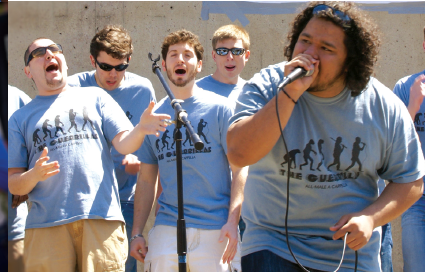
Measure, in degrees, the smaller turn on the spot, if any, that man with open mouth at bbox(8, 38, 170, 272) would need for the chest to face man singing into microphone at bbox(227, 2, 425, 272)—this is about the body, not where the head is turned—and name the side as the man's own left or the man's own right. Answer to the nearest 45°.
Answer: approximately 45° to the man's own left

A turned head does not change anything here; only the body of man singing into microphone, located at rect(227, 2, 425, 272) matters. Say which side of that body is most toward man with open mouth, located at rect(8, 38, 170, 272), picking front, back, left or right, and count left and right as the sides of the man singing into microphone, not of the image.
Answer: right

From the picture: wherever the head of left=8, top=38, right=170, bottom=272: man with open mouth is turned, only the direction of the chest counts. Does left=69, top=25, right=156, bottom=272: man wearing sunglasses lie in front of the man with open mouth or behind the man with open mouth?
behind

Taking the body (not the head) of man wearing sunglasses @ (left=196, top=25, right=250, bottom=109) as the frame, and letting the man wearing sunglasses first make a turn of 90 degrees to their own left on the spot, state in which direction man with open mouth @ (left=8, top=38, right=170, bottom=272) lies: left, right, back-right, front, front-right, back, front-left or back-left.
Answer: back-right

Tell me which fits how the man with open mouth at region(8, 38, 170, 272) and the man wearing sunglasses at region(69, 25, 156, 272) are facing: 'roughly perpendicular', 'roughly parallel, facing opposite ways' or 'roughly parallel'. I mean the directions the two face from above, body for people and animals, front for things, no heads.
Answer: roughly parallel

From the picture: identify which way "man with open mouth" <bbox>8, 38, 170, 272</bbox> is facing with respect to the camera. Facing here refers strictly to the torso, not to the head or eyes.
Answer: toward the camera

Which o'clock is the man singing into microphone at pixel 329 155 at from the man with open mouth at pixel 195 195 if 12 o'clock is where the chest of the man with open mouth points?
The man singing into microphone is roughly at 11 o'clock from the man with open mouth.

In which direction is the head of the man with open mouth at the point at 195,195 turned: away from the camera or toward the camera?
toward the camera

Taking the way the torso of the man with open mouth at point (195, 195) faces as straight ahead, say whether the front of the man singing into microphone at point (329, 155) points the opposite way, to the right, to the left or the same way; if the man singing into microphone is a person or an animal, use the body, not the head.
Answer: the same way

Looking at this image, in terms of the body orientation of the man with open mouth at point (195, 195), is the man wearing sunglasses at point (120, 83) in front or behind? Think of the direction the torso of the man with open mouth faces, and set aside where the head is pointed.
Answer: behind

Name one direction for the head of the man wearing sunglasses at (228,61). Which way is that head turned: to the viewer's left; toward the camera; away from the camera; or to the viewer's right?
toward the camera

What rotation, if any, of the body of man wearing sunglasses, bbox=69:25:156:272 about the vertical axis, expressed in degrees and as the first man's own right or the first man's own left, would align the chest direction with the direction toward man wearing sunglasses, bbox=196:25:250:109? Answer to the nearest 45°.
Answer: approximately 90° to the first man's own left

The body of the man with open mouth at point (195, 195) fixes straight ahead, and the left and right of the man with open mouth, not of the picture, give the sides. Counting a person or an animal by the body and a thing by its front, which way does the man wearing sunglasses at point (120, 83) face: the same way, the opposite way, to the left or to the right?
the same way

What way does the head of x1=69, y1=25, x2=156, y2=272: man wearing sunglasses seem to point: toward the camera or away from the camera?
toward the camera

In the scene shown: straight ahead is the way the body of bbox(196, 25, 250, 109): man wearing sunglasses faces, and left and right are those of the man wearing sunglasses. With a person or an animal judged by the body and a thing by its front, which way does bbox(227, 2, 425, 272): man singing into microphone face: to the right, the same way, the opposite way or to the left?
the same way

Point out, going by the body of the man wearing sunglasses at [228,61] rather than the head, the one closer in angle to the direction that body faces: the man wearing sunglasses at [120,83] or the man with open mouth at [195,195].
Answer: the man with open mouth

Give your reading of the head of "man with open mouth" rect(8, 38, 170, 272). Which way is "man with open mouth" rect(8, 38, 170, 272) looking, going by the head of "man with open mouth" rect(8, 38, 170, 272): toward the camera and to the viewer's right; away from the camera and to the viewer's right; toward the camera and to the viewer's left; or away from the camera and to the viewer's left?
toward the camera and to the viewer's right
